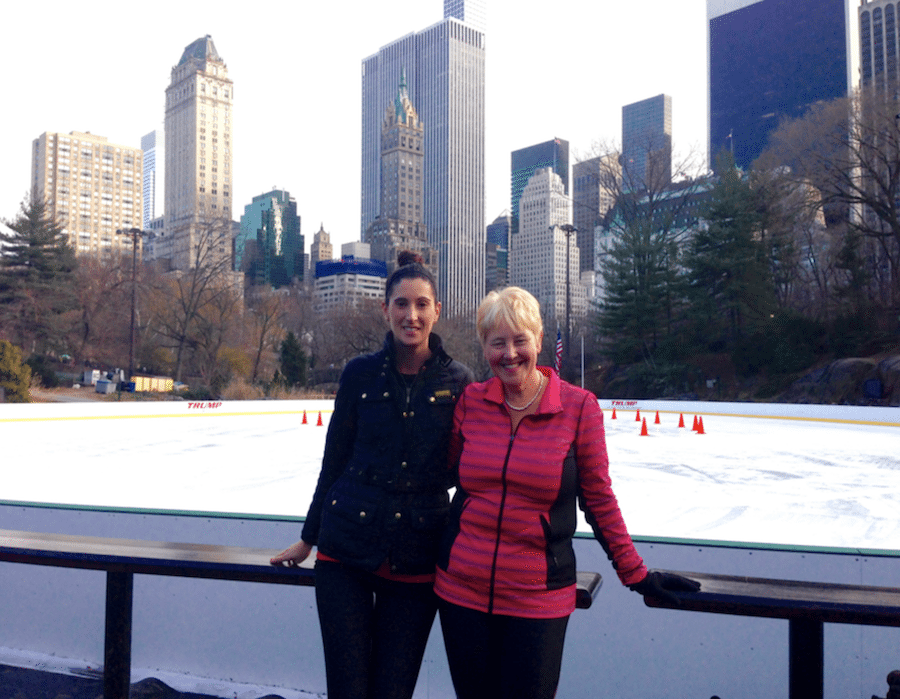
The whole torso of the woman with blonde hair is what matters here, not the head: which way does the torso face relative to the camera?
toward the camera

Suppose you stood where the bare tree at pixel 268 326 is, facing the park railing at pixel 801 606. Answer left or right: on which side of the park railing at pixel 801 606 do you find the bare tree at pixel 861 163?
left

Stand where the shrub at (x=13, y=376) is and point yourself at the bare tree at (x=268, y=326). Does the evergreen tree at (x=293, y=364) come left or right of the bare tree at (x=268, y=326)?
right

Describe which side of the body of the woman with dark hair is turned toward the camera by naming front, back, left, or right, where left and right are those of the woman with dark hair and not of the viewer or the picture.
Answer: front

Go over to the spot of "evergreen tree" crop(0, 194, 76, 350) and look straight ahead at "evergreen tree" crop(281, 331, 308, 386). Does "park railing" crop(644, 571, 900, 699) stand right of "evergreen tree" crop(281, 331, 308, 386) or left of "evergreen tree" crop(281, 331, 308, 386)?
right

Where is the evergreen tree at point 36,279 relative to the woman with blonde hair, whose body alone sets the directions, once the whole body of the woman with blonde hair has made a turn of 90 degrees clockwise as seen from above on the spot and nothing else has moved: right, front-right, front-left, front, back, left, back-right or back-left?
front-right

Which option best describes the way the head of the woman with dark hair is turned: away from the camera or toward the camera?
toward the camera

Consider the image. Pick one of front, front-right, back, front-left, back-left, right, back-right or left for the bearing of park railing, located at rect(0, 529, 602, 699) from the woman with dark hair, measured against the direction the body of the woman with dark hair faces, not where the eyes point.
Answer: back-right

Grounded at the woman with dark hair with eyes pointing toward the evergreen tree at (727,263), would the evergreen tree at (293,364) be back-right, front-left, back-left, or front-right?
front-left

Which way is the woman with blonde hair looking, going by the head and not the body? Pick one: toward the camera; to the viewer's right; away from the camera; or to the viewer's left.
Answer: toward the camera

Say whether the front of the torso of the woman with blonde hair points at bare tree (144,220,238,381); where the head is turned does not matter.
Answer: no

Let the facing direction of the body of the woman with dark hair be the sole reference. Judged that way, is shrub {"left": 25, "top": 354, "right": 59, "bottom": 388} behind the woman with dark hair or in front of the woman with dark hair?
behind

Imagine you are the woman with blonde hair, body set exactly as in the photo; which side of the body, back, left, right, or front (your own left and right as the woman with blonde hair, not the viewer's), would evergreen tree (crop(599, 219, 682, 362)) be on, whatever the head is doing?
back

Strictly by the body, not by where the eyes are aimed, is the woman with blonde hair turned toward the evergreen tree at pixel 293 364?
no

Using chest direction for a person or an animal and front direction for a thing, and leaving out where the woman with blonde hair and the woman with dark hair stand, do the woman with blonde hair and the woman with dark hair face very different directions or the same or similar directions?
same or similar directions

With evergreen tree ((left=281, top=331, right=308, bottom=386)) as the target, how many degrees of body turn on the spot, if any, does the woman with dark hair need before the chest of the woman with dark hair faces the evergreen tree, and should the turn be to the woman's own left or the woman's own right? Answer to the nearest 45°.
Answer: approximately 180°

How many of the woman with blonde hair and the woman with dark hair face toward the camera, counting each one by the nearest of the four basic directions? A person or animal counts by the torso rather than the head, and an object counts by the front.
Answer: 2

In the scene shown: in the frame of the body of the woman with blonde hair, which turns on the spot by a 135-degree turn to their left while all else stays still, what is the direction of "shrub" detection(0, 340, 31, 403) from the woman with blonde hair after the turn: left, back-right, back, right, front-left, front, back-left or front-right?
left
